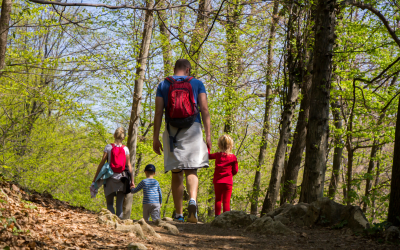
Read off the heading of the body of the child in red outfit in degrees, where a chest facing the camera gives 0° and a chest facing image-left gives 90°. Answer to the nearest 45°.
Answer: approximately 180°

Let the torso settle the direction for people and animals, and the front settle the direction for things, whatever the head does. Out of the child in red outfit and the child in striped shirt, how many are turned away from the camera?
2

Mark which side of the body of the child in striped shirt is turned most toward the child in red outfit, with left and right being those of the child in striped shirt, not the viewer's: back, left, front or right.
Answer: right

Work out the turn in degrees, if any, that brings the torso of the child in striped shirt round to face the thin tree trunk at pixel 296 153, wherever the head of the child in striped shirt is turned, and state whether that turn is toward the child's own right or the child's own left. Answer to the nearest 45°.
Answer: approximately 45° to the child's own right

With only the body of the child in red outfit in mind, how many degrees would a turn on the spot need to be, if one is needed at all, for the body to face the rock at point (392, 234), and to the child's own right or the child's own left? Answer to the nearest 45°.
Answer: approximately 135° to the child's own right

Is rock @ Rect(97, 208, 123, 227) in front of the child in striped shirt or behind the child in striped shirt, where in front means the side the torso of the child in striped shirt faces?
behind

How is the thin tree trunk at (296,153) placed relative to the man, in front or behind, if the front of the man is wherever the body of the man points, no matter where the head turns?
in front

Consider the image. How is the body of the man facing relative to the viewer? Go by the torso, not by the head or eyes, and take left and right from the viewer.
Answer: facing away from the viewer

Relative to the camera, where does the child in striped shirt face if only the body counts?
away from the camera

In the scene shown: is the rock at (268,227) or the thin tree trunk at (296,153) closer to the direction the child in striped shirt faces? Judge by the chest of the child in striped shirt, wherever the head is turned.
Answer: the thin tree trunk

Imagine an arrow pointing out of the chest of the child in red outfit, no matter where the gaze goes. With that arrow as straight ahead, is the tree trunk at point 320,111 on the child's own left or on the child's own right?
on the child's own right
